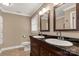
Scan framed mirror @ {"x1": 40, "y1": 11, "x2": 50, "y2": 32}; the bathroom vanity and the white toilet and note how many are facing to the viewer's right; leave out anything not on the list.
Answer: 0

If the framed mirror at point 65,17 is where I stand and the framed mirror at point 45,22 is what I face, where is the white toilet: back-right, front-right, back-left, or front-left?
front-left

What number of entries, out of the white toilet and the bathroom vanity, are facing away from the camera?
0

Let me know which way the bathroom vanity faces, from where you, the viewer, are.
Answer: facing the viewer and to the left of the viewer
